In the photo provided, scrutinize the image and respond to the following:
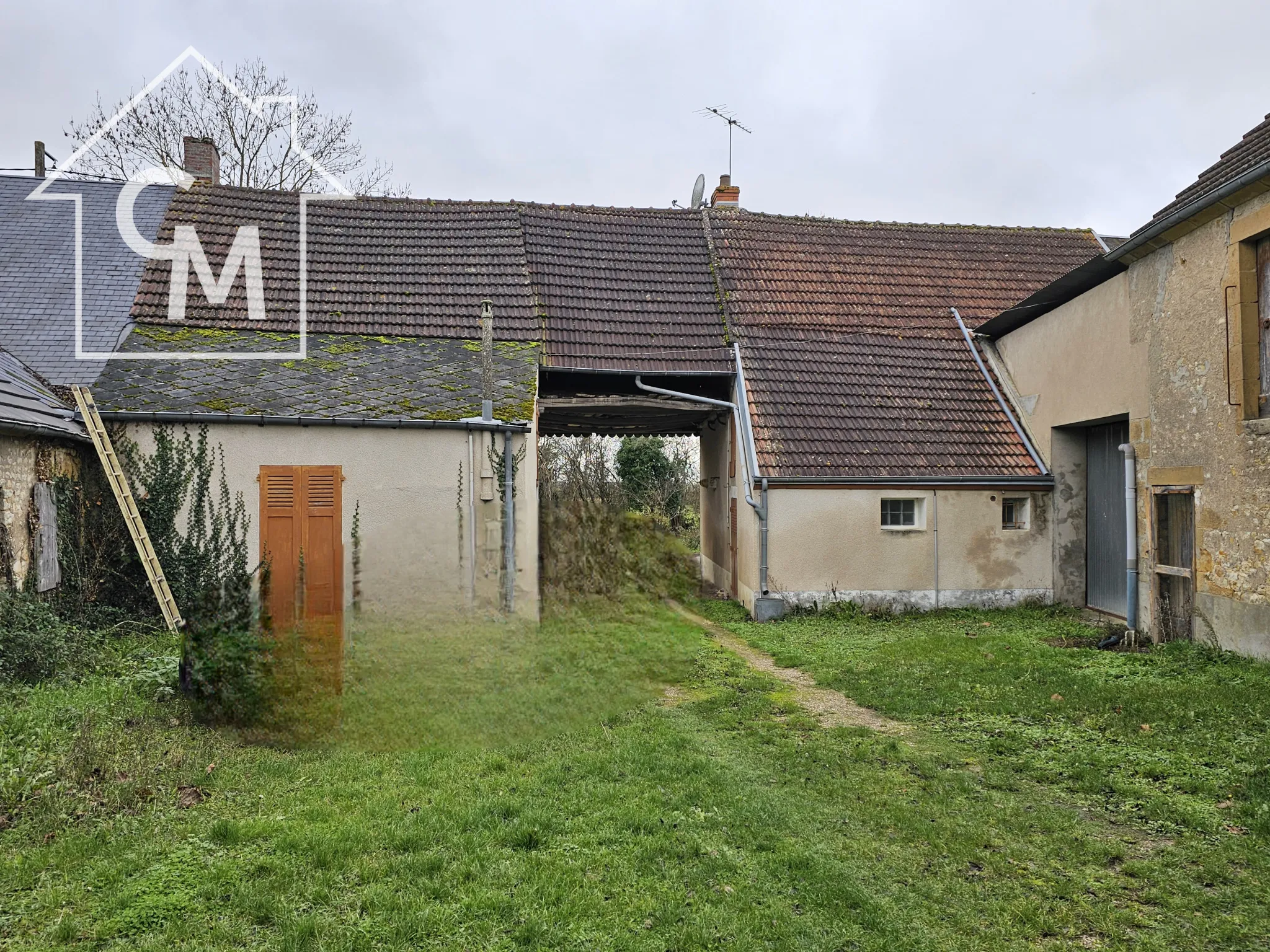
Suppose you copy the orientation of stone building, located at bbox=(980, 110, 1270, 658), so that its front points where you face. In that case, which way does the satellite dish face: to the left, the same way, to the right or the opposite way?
the same way

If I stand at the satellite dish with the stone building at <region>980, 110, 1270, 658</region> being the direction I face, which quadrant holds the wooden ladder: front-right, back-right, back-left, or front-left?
front-right

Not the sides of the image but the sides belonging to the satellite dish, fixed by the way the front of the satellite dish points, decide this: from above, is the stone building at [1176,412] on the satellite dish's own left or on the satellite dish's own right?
on the satellite dish's own left

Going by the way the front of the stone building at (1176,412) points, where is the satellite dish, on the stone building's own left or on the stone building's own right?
on the stone building's own right

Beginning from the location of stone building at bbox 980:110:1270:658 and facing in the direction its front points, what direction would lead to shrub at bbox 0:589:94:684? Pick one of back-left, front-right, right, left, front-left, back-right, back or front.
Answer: front

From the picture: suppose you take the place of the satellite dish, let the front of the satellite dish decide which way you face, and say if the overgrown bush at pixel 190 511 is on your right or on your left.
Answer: on your left

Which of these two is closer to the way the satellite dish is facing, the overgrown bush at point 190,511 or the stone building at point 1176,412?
the overgrown bush

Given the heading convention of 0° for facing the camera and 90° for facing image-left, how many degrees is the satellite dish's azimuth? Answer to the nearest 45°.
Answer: approximately 90°

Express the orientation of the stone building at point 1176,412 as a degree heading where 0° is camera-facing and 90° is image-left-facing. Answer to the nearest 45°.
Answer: approximately 45°

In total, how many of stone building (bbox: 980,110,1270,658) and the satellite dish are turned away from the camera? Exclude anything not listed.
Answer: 0

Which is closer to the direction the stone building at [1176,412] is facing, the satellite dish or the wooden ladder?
the wooden ladder
